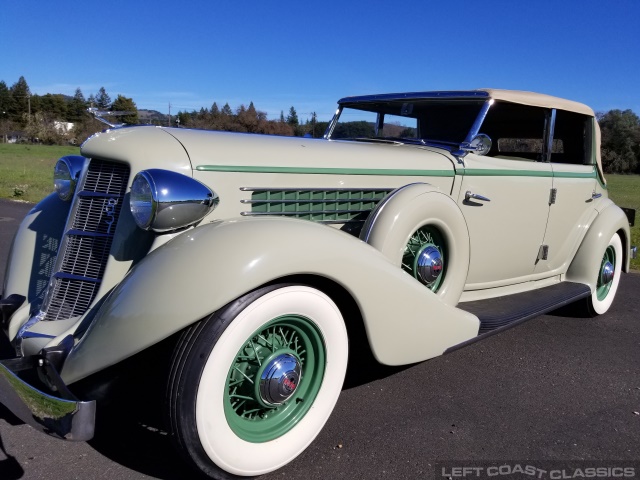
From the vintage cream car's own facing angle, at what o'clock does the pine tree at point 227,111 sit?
The pine tree is roughly at 4 o'clock from the vintage cream car.

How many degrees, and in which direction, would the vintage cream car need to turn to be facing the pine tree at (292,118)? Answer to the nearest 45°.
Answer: approximately 135° to its right

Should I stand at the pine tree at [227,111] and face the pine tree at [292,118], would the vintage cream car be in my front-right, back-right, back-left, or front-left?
front-right

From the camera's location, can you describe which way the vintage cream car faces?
facing the viewer and to the left of the viewer
